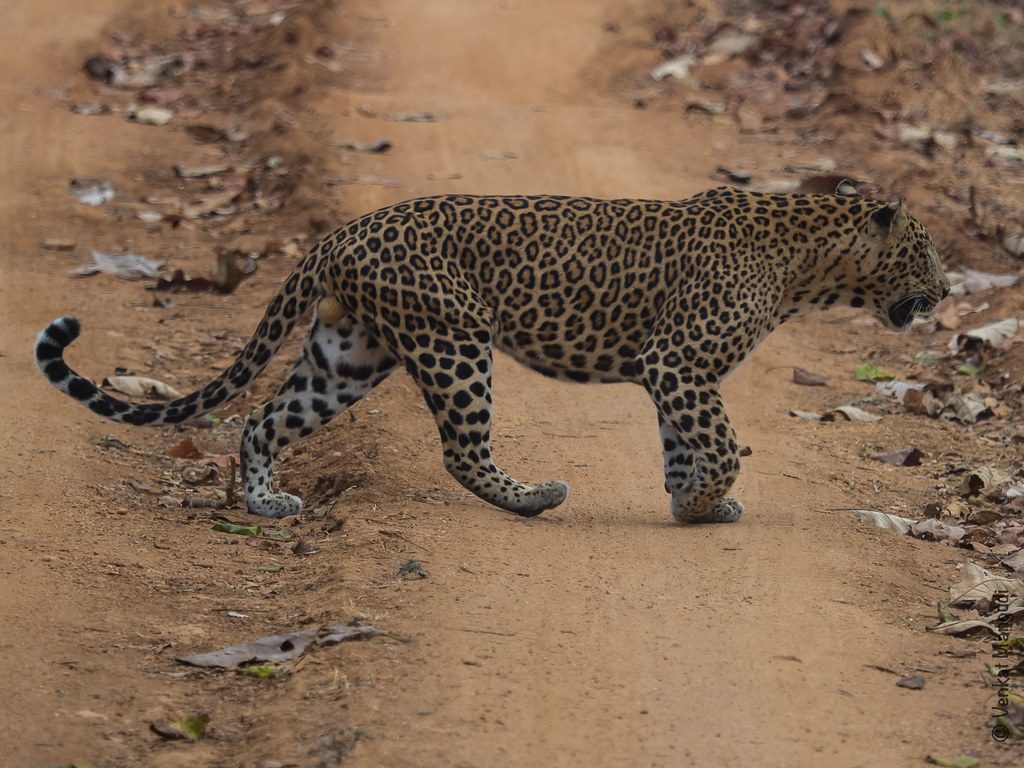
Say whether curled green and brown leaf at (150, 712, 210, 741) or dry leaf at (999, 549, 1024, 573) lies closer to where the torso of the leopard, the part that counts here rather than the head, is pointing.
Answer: the dry leaf

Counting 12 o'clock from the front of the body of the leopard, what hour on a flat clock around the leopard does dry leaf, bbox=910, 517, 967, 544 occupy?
The dry leaf is roughly at 12 o'clock from the leopard.

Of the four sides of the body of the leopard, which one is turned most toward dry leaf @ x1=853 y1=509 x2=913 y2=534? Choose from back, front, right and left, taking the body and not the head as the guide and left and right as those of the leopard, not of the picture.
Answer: front

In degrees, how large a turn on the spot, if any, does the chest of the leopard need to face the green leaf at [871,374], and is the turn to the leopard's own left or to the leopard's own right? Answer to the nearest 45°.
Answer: approximately 45° to the leopard's own left

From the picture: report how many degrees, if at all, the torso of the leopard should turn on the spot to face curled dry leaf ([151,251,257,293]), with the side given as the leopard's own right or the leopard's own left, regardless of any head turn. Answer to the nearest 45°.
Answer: approximately 135° to the leopard's own left

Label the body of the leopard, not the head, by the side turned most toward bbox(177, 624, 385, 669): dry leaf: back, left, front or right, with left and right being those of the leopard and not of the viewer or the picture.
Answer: right

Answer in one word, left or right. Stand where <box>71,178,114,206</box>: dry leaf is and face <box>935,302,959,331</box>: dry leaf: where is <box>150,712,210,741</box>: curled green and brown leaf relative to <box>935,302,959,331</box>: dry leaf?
right

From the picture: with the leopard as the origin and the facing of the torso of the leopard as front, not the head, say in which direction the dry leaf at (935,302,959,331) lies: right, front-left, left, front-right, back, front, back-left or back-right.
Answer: front-left

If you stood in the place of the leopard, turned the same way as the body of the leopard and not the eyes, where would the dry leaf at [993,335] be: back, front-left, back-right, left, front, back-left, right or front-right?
front-left

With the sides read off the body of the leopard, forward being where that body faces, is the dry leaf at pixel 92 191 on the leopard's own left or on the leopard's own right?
on the leopard's own left

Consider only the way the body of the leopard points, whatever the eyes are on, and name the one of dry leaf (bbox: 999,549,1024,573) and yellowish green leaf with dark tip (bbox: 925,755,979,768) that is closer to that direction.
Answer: the dry leaf

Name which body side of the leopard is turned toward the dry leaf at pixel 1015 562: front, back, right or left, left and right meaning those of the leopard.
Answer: front

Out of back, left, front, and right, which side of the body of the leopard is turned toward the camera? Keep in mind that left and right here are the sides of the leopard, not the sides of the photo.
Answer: right
